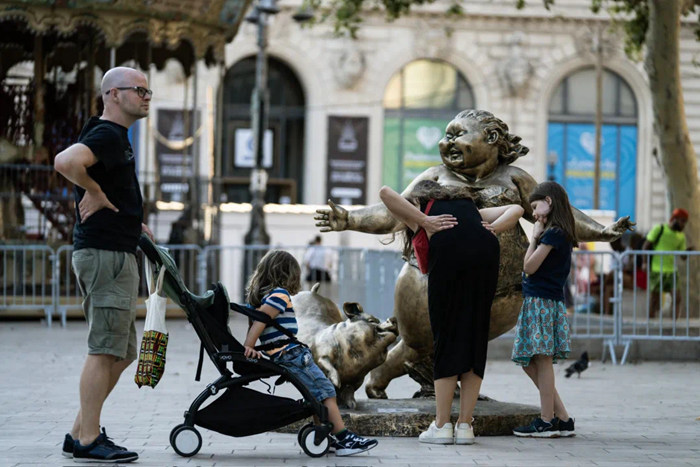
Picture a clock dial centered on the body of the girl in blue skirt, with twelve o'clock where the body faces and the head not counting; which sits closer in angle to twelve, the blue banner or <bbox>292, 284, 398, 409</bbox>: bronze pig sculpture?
the bronze pig sculpture

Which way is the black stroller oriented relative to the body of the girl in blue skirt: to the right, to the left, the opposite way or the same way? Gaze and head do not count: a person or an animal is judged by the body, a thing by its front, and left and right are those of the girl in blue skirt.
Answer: the opposite way

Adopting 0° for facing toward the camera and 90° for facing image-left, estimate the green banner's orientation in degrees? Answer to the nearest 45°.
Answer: approximately 0°

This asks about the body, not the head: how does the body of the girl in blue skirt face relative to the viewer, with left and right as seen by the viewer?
facing to the left of the viewer

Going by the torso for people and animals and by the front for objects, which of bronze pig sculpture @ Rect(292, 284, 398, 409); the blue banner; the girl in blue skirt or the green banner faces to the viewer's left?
the girl in blue skirt

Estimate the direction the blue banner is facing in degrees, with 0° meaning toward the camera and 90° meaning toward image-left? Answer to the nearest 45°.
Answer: approximately 0°

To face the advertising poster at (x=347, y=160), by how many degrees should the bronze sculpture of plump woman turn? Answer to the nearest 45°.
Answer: approximately 135° to its right

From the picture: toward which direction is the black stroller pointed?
to the viewer's right

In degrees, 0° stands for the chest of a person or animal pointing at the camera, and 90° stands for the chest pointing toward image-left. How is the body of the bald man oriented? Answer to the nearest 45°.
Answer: approximately 270°

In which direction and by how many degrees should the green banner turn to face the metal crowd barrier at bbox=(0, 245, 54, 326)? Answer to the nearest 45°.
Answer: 0° — it already faces it

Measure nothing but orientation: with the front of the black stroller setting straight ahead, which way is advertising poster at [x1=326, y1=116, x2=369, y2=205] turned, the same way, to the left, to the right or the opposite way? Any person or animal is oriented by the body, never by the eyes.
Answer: to the right

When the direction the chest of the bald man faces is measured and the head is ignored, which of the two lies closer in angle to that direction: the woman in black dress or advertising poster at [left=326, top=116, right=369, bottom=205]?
the woman in black dress

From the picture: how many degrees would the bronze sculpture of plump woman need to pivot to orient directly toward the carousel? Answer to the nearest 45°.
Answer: approximately 90° to its right
